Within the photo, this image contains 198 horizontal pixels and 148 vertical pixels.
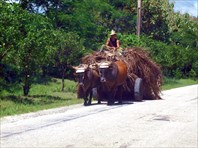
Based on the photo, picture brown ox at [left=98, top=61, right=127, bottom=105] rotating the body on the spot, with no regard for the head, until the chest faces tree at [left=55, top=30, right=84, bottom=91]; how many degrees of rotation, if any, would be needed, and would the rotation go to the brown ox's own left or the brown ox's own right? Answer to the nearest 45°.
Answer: approximately 90° to the brown ox's own right

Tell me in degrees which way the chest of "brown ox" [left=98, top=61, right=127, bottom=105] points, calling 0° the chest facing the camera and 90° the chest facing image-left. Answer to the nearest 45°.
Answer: approximately 45°

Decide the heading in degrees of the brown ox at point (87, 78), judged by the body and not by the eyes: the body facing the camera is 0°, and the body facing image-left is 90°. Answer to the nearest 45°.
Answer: approximately 45°

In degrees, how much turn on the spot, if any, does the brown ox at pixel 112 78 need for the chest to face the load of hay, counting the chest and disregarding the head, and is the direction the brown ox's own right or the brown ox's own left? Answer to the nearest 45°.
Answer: approximately 180°

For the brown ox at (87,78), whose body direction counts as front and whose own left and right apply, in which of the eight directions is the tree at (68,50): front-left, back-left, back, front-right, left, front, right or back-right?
back-right

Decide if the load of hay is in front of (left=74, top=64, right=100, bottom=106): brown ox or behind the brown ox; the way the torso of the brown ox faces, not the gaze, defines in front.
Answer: behind
